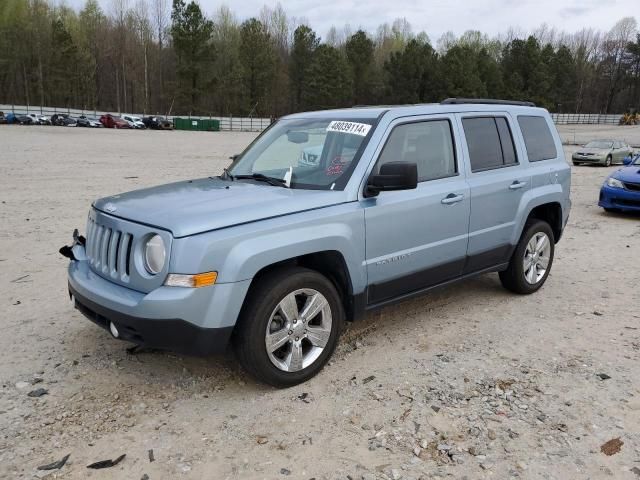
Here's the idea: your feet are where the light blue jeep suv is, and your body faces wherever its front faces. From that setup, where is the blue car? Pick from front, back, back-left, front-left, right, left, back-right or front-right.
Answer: back

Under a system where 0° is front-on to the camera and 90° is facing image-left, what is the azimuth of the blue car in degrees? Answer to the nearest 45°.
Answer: approximately 45°

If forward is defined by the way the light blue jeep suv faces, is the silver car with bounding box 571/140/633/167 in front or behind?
behind

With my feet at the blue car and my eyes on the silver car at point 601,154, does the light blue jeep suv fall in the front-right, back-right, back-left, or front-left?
back-left

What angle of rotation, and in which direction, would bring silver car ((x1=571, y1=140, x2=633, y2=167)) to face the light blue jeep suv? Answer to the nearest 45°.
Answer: approximately 45° to its left

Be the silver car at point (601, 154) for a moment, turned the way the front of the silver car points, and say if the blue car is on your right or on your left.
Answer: on your left
